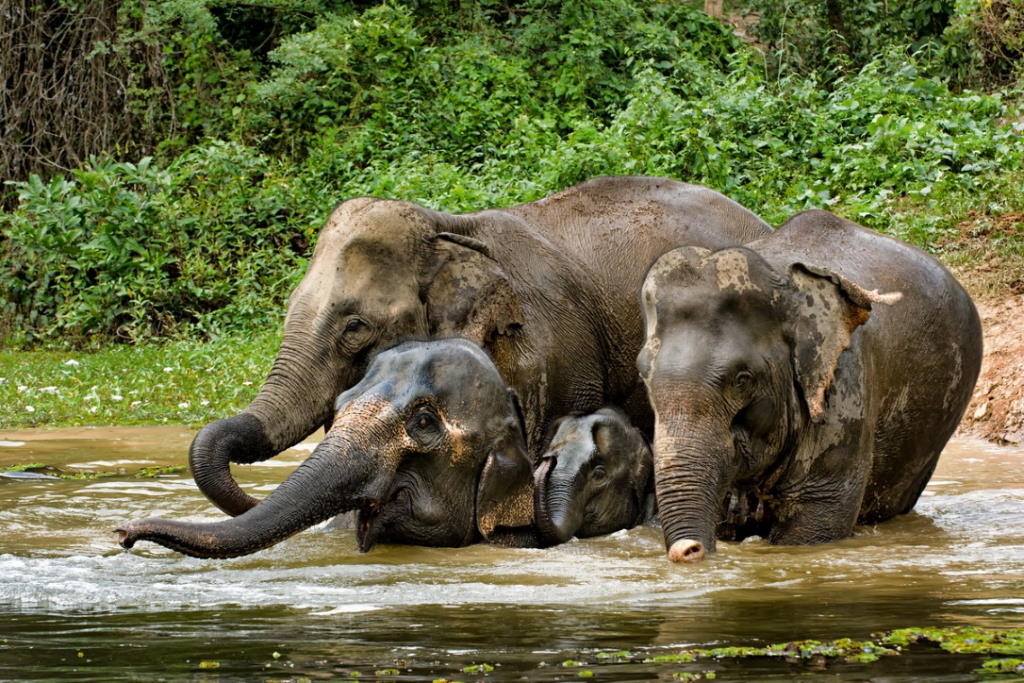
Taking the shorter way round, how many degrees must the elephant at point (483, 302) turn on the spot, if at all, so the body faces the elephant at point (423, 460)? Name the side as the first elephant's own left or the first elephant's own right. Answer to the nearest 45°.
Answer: approximately 45° to the first elephant's own left

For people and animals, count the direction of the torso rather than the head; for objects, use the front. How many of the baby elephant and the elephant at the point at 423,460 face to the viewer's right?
0

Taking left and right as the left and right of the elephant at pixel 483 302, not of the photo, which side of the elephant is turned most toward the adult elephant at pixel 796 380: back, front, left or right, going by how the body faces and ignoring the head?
left

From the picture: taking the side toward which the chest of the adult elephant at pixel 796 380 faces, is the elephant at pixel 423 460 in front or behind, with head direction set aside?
in front

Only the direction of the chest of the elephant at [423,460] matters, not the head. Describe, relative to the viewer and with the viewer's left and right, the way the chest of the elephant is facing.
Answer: facing to the left of the viewer

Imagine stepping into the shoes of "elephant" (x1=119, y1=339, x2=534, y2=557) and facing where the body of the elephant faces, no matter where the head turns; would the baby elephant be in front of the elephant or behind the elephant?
behind

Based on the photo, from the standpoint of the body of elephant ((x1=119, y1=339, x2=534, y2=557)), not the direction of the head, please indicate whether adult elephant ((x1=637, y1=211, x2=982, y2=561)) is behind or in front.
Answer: behind
